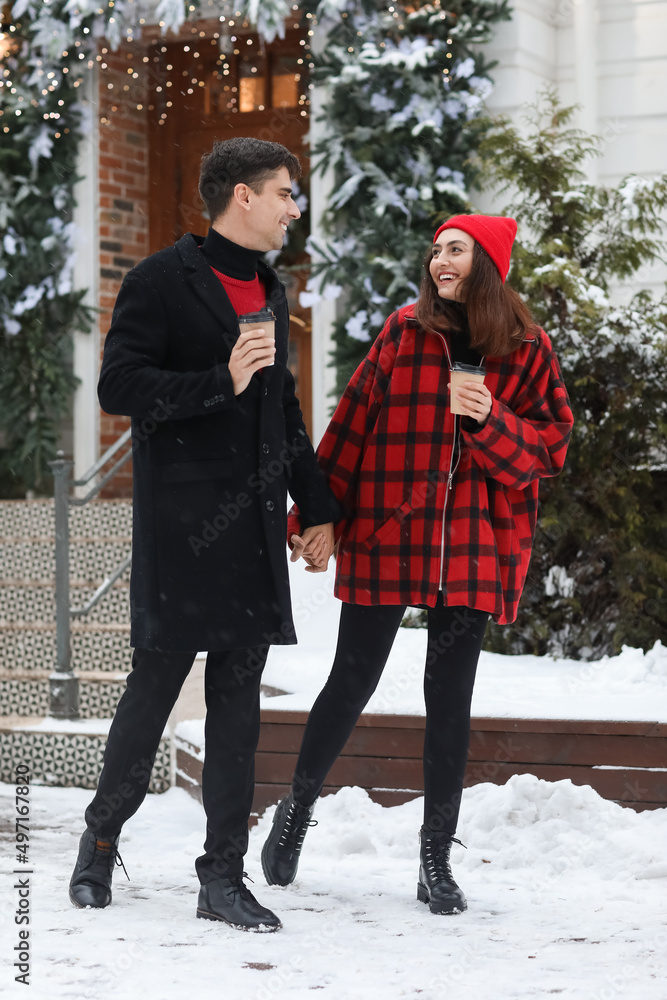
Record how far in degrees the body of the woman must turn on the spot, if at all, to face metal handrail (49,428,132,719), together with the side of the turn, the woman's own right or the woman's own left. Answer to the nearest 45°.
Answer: approximately 135° to the woman's own right

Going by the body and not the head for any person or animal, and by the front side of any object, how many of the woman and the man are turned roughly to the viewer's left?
0

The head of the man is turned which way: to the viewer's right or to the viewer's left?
to the viewer's right

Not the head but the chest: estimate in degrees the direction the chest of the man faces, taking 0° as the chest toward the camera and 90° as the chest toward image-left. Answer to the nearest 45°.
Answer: approximately 315°

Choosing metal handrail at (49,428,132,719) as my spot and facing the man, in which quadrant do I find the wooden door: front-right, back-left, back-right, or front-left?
back-left

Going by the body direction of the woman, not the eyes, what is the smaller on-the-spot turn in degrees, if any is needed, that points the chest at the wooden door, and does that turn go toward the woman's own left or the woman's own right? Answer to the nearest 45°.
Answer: approximately 180°

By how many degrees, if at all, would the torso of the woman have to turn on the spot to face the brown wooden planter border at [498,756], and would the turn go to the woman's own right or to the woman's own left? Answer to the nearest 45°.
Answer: approximately 180°

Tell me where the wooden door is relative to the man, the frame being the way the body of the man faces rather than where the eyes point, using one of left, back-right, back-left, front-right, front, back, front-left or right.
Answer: back-left

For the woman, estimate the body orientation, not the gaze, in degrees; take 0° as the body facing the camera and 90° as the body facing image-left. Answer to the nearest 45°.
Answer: approximately 0°
